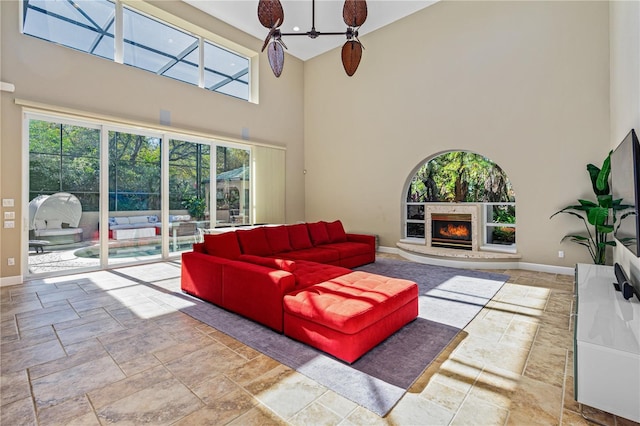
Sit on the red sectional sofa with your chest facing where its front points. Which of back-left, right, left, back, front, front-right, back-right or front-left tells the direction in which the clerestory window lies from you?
back

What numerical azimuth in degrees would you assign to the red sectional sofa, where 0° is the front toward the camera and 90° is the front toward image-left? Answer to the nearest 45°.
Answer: approximately 315°

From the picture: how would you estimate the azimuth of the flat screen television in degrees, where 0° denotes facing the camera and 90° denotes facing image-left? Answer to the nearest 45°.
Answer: approximately 90°

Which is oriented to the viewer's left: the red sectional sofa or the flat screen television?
the flat screen television

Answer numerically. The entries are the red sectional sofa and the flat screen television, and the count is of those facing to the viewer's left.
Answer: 1

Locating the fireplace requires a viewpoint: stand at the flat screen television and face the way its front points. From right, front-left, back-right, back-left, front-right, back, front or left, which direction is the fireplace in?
front-right

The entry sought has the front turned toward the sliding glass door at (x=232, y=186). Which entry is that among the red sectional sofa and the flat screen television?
the flat screen television

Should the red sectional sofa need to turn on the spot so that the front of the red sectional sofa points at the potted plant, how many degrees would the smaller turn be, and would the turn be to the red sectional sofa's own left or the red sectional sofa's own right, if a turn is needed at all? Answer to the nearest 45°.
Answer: approximately 45° to the red sectional sofa's own left

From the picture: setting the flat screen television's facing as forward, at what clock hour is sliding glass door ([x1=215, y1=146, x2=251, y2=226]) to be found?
The sliding glass door is roughly at 12 o'clock from the flat screen television.

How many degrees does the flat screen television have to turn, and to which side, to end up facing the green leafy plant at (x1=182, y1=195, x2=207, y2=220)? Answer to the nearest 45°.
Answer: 0° — it already faces it

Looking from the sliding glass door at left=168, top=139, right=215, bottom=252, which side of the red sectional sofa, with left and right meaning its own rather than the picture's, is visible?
back
